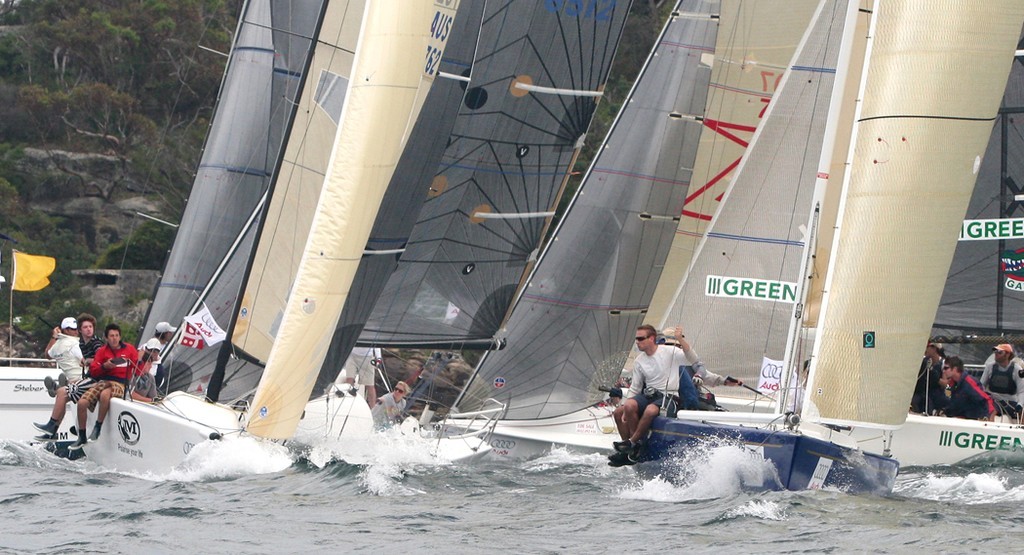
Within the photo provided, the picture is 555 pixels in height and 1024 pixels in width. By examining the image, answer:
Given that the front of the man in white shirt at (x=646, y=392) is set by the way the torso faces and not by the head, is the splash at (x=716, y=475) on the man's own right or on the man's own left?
on the man's own left

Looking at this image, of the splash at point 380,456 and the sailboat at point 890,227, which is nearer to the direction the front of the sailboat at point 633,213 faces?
the splash

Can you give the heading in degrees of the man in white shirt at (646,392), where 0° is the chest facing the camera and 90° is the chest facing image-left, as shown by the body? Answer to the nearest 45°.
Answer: approximately 45°

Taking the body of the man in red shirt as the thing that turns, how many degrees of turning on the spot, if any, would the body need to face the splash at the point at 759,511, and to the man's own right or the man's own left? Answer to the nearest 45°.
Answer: approximately 90° to the man's own left

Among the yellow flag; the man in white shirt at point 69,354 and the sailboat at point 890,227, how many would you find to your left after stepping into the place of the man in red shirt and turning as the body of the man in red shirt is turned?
1

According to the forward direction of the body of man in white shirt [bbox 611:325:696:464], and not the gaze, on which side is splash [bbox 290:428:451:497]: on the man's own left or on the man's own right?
on the man's own right

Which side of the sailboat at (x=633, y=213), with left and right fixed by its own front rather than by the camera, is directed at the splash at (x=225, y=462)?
front

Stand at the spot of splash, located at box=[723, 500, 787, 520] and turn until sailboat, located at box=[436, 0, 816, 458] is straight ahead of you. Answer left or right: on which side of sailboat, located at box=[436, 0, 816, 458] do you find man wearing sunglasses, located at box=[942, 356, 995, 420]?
right
